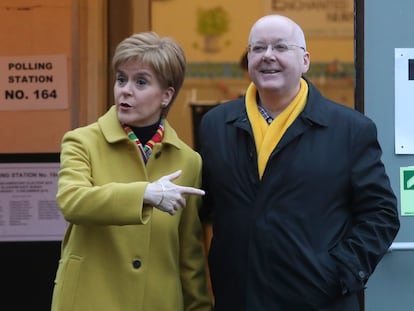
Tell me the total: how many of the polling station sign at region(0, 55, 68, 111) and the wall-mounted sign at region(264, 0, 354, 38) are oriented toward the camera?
2

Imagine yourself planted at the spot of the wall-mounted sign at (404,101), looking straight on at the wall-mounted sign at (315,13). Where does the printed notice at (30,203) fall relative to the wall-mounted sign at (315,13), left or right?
left

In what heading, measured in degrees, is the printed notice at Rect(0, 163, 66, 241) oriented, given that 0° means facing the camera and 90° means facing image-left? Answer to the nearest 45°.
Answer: approximately 0°

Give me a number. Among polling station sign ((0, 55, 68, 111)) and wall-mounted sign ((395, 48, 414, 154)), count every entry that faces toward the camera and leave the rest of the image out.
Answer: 2

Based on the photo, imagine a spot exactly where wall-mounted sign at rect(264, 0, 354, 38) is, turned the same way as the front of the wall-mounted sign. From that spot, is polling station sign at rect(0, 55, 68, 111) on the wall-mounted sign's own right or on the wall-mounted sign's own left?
on the wall-mounted sign's own right

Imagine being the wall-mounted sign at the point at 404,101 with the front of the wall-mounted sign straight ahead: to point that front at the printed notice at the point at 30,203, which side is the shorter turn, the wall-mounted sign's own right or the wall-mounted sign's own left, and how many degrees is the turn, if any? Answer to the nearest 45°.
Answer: approximately 135° to the wall-mounted sign's own right
